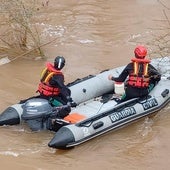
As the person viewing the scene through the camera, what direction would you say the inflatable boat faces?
facing away from the viewer and to the right of the viewer
